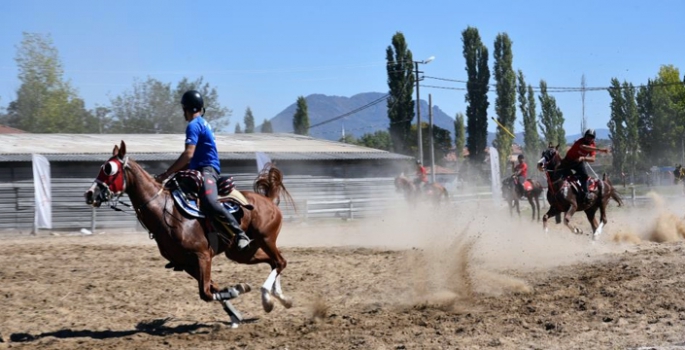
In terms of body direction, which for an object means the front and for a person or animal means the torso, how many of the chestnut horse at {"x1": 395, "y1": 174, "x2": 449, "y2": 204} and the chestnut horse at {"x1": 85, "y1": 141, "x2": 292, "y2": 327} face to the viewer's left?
2

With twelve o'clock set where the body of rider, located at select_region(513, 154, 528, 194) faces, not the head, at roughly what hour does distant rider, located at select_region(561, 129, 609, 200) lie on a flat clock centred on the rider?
The distant rider is roughly at 10 o'clock from the rider.

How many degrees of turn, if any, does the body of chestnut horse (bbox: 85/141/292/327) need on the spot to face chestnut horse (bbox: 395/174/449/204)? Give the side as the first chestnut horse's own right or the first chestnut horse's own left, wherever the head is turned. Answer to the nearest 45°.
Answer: approximately 135° to the first chestnut horse's own right

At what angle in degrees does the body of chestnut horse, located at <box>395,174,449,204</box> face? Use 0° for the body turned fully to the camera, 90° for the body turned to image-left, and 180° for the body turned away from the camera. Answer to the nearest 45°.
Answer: approximately 90°

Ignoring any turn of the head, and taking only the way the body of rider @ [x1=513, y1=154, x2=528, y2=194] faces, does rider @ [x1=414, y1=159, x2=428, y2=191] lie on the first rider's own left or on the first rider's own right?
on the first rider's own right

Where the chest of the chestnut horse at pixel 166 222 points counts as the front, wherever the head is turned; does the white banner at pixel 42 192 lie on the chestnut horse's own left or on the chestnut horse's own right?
on the chestnut horse's own right

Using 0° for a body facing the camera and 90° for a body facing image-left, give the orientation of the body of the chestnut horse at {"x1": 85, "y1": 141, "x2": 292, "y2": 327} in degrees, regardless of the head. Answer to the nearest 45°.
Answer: approximately 90°

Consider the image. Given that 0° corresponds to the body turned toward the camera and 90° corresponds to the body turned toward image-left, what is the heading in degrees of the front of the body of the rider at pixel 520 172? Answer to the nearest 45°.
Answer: approximately 45°
